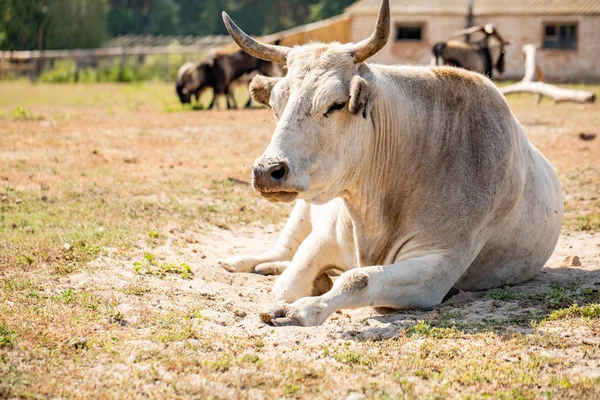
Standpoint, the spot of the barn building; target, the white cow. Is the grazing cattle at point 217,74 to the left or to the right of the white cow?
right

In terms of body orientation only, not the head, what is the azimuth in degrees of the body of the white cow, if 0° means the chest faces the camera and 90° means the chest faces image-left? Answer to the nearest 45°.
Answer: approximately 45°

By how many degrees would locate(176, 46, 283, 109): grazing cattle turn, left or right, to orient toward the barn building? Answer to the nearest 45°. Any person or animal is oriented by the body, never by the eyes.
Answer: approximately 135° to its right

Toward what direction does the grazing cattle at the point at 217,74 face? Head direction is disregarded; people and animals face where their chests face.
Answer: to the viewer's left

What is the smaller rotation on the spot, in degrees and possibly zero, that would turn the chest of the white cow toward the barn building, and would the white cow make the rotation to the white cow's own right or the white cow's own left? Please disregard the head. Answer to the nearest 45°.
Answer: approximately 135° to the white cow's own right

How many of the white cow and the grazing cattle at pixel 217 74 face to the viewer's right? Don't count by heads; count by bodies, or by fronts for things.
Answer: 0

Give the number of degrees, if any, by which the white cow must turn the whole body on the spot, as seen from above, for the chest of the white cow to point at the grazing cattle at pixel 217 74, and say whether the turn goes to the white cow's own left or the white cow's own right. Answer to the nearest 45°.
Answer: approximately 135° to the white cow's own right

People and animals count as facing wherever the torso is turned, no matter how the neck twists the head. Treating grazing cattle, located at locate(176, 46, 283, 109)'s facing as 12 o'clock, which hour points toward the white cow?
The white cow is roughly at 9 o'clock from the grazing cattle.
